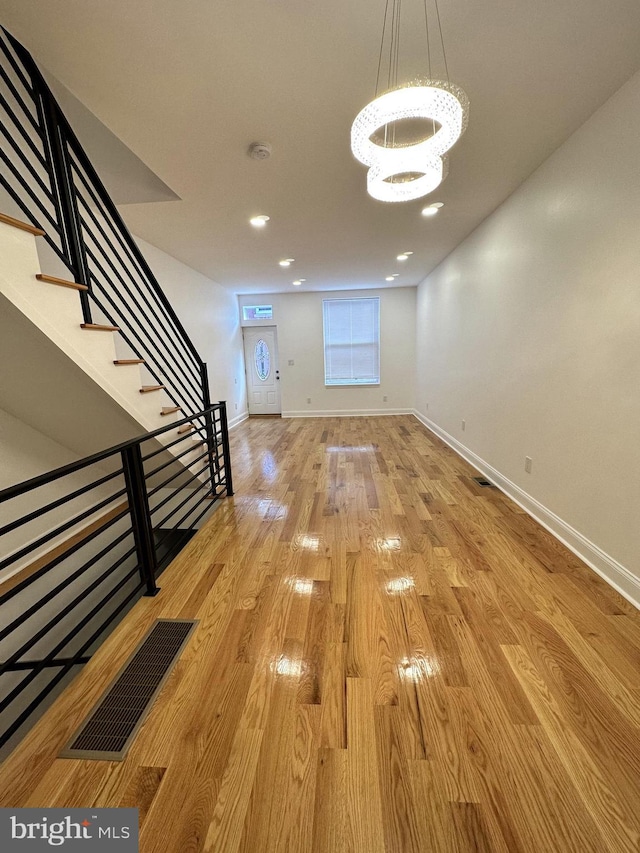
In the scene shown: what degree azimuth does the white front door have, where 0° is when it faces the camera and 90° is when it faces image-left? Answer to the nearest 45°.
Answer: approximately 0°

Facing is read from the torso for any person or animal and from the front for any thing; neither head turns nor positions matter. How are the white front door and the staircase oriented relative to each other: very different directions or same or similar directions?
very different directions

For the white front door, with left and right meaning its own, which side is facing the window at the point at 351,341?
left

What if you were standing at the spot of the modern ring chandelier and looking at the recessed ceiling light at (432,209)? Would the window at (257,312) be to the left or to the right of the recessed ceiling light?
left

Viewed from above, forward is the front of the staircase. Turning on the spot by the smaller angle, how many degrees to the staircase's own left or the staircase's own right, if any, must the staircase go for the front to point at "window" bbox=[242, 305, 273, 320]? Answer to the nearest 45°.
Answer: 0° — it already faces it

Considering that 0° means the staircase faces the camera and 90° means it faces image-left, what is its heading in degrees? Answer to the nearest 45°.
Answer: approximately 225°

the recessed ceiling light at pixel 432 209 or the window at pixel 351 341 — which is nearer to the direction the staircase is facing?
the window
